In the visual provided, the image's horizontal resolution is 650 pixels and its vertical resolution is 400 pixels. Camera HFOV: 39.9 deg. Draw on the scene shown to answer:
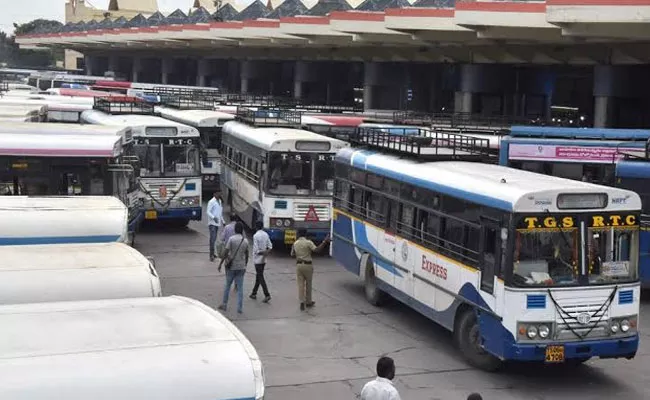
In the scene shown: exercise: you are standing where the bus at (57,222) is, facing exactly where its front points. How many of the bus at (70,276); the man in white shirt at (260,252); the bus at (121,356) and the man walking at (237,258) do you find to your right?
2

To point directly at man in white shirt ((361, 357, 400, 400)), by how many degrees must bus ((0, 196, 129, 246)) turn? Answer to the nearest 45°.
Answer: approximately 45° to its right

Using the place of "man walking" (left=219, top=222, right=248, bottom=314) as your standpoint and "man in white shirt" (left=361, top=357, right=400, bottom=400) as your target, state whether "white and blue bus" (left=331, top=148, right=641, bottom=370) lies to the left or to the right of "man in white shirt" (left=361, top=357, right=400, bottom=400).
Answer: left

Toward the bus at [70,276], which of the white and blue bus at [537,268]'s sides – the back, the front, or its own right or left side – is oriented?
right

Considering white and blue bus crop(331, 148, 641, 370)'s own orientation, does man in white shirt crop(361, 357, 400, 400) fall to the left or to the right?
on its right

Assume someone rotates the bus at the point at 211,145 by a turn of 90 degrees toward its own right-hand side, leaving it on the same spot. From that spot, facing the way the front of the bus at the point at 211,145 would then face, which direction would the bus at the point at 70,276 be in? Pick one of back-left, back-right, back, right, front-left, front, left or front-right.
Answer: front-left

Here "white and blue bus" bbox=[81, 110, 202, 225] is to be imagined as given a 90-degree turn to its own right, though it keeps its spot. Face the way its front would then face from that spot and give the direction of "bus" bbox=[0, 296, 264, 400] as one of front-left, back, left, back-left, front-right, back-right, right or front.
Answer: front-left

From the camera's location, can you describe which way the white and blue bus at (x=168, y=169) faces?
facing the viewer and to the right of the viewer

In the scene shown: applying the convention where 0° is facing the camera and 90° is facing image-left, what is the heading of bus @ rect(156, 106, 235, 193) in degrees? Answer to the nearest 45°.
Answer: approximately 315°

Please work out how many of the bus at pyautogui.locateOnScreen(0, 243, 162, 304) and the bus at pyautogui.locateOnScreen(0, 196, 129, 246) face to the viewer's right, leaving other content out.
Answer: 2

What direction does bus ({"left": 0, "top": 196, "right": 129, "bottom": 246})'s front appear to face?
to the viewer's right

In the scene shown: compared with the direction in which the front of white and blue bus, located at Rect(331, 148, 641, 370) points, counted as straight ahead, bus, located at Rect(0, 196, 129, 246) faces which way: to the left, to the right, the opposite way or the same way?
to the left

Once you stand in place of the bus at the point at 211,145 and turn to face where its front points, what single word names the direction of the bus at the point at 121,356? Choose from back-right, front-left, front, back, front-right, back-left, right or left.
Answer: front-right

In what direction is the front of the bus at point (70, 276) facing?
to the viewer's right
